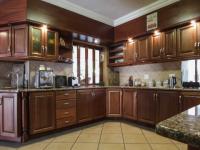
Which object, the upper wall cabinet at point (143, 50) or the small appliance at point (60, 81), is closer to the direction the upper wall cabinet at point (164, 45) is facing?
the small appliance

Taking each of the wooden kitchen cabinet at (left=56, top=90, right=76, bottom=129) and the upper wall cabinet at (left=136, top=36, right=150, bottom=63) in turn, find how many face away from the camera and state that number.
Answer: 0

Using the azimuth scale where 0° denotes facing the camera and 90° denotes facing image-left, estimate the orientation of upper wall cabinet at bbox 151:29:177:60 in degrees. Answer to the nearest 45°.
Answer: approximately 45°

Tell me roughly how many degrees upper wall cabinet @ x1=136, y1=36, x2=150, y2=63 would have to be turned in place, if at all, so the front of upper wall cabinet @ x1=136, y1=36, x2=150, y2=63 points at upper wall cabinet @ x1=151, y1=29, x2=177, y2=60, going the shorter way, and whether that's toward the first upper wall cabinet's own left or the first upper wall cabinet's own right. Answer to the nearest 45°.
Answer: approximately 90° to the first upper wall cabinet's own left

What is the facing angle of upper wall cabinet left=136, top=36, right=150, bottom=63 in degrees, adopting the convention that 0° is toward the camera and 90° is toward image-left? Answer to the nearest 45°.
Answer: approximately 45°

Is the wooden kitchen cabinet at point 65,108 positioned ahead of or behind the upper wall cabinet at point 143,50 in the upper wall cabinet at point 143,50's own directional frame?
ahead

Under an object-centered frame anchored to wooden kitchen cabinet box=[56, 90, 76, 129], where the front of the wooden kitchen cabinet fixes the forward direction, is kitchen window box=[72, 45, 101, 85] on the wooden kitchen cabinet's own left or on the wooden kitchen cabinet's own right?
on the wooden kitchen cabinet's own left
